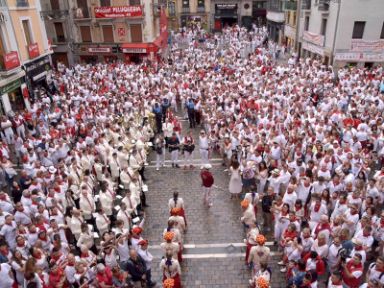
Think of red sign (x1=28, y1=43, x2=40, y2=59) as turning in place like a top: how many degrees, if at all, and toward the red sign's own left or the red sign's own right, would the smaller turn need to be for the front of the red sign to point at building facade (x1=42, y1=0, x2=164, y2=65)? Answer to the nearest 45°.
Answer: approximately 90° to the red sign's own left

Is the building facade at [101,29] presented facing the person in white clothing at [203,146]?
yes

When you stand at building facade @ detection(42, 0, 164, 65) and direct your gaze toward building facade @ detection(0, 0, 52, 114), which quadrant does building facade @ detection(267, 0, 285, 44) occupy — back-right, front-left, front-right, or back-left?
back-left

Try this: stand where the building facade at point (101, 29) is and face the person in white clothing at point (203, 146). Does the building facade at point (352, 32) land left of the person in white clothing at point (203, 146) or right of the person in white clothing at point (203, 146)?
left

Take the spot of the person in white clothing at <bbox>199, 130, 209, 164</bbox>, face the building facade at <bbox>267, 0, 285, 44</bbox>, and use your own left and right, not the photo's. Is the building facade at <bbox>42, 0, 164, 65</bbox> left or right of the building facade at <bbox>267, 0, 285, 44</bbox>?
left

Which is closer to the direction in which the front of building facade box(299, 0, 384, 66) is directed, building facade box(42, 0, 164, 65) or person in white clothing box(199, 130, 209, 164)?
the person in white clothing

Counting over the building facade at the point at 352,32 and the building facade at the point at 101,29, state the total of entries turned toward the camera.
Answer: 2
